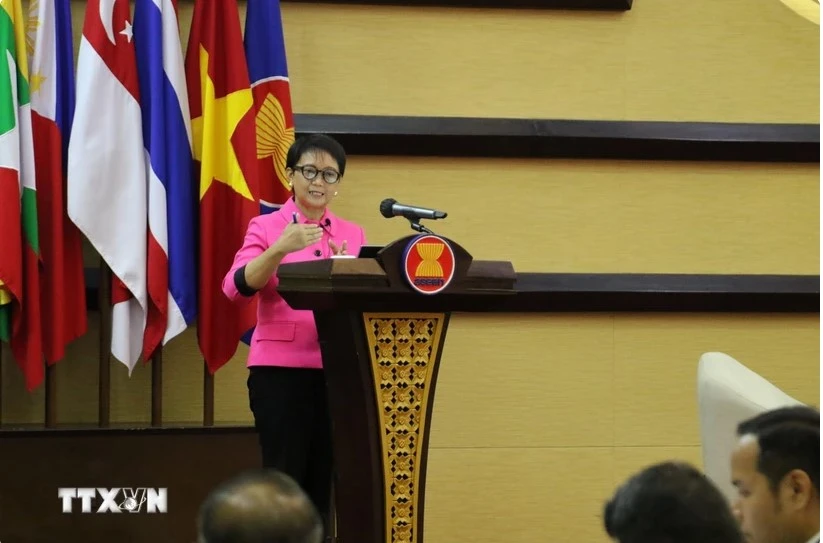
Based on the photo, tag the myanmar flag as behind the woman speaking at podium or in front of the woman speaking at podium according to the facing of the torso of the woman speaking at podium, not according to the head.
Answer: behind

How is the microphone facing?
to the viewer's left

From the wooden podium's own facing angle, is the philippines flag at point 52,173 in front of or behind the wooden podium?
behind

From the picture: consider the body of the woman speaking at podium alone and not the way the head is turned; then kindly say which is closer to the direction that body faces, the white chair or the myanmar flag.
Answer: the white chair

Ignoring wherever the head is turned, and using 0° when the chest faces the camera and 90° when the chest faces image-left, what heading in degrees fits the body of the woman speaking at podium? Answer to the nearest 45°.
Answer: approximately 315°

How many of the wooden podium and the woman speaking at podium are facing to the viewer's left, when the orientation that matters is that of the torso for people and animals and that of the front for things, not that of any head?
0

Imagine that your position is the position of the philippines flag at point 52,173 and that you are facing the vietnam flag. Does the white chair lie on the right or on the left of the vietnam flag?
right

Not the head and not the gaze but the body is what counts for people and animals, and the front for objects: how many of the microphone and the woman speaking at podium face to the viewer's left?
1

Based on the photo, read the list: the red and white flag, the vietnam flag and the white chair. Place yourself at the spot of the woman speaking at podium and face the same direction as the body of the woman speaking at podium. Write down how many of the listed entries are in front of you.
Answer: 1
